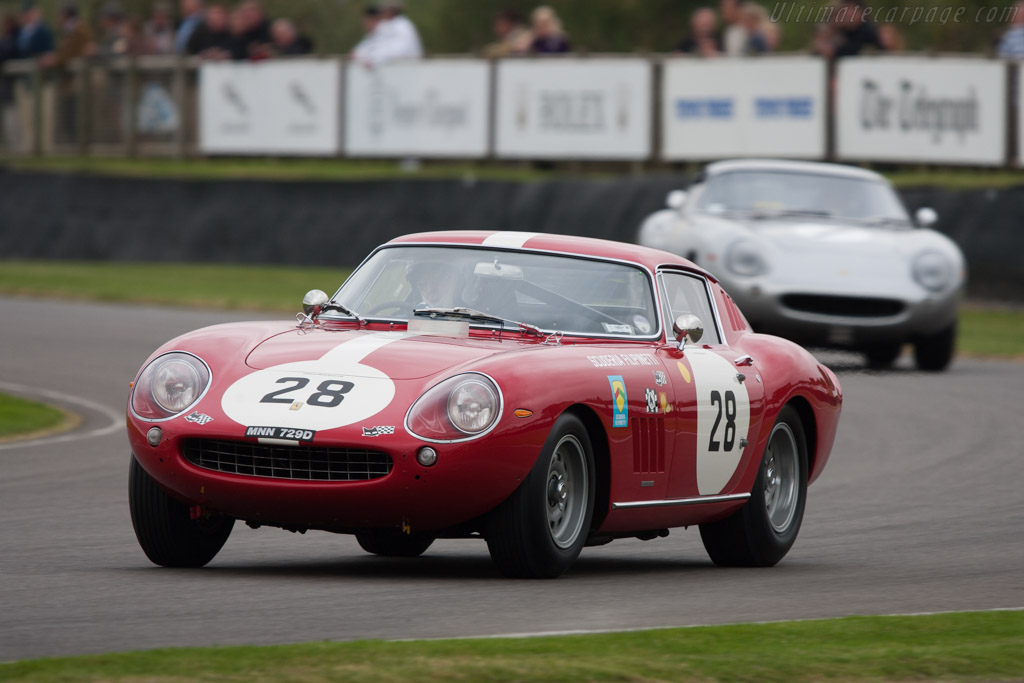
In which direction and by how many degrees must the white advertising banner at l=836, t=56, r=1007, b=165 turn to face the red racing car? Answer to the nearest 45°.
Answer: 0° — it already faces it

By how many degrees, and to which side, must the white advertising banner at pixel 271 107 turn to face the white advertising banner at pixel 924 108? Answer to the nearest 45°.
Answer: approximately 45° to its left

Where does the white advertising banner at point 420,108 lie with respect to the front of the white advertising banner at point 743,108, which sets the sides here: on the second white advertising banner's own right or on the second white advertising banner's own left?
on the second white advertising banner's own right

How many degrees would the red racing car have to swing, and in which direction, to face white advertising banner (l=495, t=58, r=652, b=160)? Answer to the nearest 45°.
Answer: approximately 135° to its right

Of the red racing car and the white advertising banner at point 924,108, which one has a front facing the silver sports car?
the white advertising banner

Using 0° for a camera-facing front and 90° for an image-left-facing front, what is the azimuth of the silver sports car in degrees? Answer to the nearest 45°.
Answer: approximately 0°
